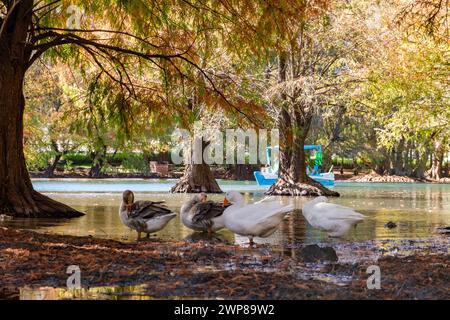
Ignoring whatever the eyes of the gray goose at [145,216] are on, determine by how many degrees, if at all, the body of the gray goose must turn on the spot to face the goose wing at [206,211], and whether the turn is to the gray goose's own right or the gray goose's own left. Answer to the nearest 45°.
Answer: approximately 180°

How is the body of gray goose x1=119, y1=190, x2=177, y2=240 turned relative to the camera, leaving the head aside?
to the viewer's left

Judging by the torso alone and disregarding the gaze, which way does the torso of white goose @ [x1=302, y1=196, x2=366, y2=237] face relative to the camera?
to the viewer's left

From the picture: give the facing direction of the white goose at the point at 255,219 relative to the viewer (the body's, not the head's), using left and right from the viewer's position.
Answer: facing to the left of the viewer

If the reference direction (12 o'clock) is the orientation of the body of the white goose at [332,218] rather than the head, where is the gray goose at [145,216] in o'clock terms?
The gray goose is roughly at 12 o'clock from the white goose.
